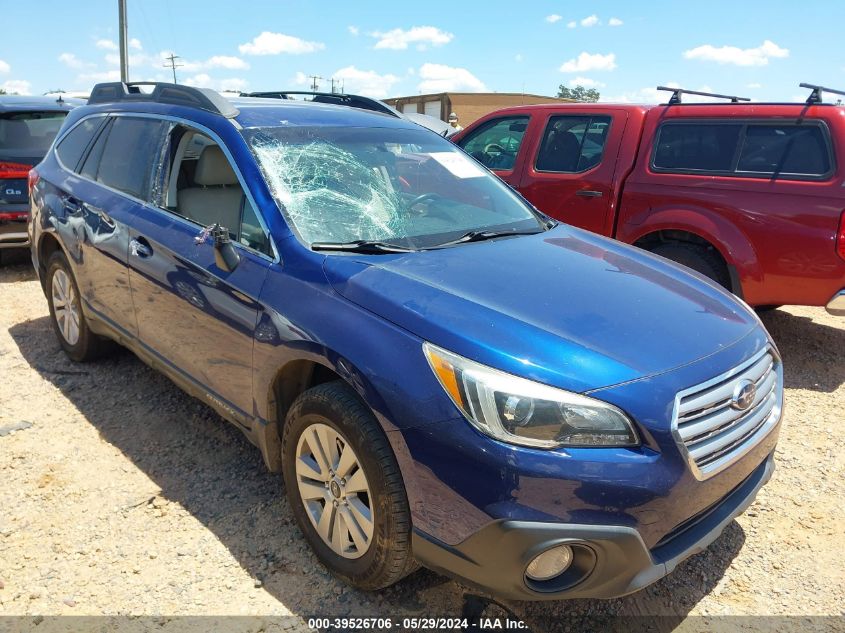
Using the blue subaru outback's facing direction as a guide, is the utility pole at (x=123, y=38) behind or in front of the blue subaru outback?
behind

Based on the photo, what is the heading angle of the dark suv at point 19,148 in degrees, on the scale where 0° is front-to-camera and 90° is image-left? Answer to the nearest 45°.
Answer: approximately 180°

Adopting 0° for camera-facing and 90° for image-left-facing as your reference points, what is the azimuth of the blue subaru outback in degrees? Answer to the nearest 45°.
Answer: approximately 315°

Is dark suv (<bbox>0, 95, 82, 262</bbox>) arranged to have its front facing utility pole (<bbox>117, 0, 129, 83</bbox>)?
yes

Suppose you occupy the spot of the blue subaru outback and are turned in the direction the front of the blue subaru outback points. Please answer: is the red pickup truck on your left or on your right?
on your left

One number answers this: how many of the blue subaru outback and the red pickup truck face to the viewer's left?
1

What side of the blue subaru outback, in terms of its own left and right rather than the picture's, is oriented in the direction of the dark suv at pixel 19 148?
back

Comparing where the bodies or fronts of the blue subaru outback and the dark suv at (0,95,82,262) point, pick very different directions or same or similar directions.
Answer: very different directions

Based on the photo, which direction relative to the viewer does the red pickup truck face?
to the viewer's left

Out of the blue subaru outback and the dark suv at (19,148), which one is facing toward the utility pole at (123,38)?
the dark suv
